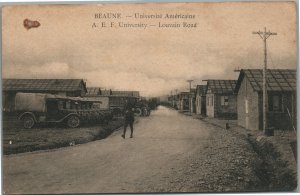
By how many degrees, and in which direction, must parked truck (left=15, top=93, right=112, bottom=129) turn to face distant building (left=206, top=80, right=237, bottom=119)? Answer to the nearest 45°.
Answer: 0° — it already faces it

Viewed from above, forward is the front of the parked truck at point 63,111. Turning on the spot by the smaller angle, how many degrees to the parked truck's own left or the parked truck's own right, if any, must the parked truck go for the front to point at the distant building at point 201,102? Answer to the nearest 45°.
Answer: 0° — it already faces it

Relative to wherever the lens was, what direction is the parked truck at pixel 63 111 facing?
facing to the right of the viewer

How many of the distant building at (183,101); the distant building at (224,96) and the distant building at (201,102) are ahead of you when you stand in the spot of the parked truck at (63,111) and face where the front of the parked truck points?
3
